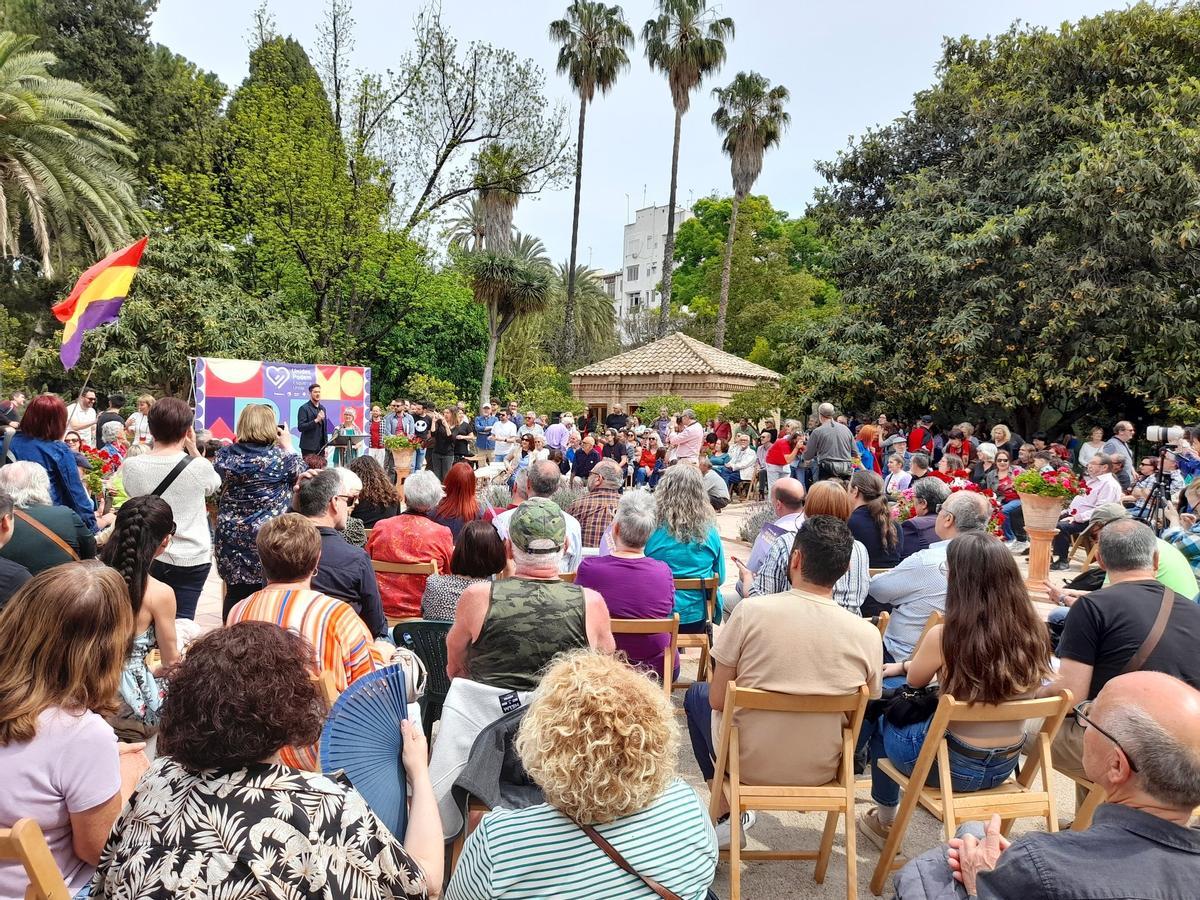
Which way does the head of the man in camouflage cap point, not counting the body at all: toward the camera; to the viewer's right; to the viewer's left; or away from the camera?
away from the camera

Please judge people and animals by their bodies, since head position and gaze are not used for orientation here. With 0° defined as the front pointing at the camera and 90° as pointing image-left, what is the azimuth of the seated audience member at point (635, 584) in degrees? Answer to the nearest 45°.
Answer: approximately 180°

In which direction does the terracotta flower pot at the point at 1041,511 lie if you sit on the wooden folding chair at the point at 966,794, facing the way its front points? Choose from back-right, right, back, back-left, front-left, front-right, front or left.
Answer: front-right

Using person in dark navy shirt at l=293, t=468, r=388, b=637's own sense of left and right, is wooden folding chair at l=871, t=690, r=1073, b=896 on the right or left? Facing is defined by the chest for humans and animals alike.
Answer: on their right

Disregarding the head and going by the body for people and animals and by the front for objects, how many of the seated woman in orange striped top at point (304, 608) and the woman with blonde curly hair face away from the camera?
2

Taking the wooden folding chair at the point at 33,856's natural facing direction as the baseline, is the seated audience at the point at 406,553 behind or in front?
in front

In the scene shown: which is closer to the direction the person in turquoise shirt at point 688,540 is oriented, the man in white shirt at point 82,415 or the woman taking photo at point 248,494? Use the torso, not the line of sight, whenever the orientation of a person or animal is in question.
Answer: the man in white shirt

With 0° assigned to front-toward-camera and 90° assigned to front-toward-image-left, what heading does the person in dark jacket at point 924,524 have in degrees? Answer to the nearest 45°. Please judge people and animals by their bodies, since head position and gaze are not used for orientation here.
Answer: approximately 135°

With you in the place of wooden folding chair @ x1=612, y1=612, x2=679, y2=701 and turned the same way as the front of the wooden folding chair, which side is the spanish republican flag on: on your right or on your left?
on your left

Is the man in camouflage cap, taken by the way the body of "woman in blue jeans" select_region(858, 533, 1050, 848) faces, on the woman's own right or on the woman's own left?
on the woman's own left

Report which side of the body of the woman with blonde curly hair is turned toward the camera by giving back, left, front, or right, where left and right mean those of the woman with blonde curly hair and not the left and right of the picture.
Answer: back

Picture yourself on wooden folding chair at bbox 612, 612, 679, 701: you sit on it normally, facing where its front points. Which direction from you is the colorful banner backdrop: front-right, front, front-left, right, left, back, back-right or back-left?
front-left

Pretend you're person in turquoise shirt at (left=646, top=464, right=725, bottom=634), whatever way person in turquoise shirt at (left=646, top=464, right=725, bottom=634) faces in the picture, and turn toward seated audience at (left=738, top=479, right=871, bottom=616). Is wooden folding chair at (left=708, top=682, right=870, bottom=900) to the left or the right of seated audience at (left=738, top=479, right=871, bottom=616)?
right

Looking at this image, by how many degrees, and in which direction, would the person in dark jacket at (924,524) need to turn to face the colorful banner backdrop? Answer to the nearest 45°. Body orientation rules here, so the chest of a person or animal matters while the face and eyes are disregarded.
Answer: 0° — they already face it

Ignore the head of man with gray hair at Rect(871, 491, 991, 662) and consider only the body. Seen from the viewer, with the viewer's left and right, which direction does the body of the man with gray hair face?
facing away from the viewer and to the left of the viewer

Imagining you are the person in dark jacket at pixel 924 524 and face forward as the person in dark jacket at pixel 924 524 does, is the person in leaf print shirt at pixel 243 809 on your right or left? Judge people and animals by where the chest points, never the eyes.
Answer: on your left

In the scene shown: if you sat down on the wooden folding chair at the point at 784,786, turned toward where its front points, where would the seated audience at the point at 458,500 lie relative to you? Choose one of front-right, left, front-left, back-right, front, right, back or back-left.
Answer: front-left

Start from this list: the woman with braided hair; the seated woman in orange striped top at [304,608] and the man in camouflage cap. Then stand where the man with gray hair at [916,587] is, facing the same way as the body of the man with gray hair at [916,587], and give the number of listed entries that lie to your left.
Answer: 3

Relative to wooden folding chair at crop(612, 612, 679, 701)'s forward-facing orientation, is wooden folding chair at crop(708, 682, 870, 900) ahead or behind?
behind

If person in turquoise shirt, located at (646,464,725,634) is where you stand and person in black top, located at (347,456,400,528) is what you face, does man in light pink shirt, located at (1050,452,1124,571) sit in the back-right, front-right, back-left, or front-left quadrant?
back-right
